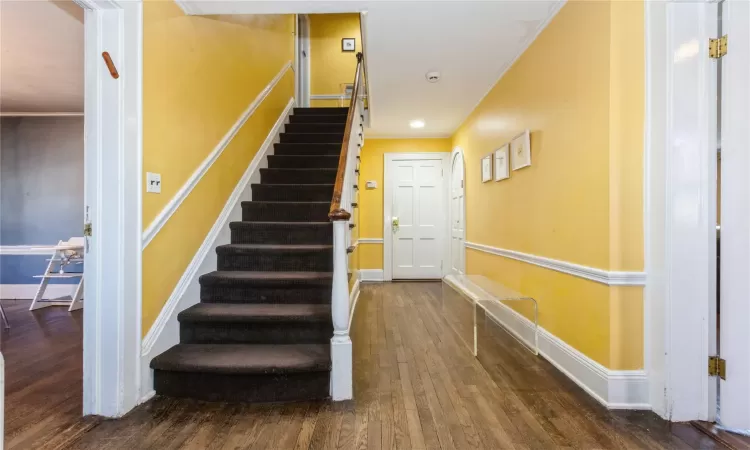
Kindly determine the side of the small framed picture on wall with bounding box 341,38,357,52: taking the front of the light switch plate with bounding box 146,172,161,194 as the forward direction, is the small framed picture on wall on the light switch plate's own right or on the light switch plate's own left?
on the light switch plate's own left

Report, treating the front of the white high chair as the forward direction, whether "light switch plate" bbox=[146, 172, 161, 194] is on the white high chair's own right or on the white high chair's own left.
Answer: on the white high chair's own left

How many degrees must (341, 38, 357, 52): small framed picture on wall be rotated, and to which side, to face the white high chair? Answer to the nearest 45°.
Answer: approximately 45° to its right

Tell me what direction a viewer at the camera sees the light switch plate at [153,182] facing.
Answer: facing the viewer and to the right of the viewer

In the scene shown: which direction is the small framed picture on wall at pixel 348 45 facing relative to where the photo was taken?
toward the camera

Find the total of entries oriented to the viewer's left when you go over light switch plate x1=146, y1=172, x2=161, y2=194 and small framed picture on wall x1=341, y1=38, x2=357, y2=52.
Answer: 0
